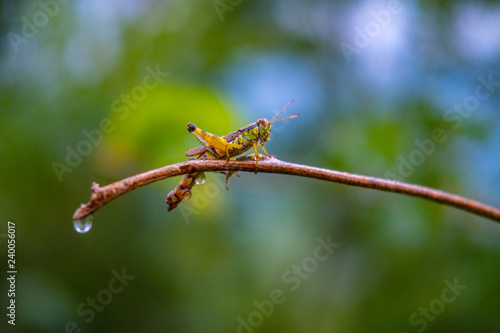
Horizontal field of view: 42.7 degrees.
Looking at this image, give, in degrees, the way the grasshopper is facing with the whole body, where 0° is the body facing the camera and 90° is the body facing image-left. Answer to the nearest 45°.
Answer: approximately 270°
